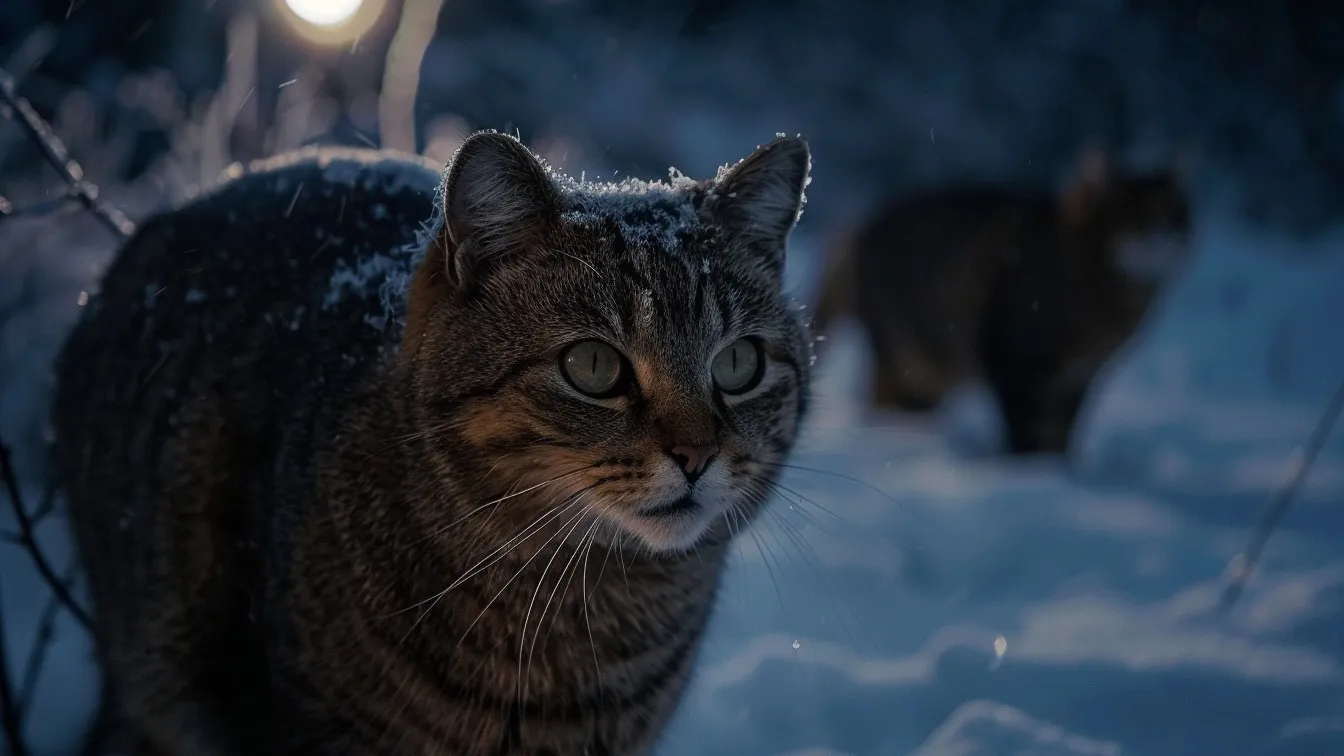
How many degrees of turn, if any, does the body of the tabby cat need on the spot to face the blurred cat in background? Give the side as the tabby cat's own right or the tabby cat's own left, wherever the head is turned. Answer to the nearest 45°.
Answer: approximately 90° to the tabby cat's own left

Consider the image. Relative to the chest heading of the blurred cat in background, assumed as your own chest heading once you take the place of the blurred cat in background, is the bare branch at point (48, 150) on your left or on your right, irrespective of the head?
on your right

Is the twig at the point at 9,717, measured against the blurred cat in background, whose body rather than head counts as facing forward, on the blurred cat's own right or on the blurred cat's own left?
on the blurred cat's own right

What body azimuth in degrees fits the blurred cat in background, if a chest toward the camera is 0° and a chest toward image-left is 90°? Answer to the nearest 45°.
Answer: approximately 315°

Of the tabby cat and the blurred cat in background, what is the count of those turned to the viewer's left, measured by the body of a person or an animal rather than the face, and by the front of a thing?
0
